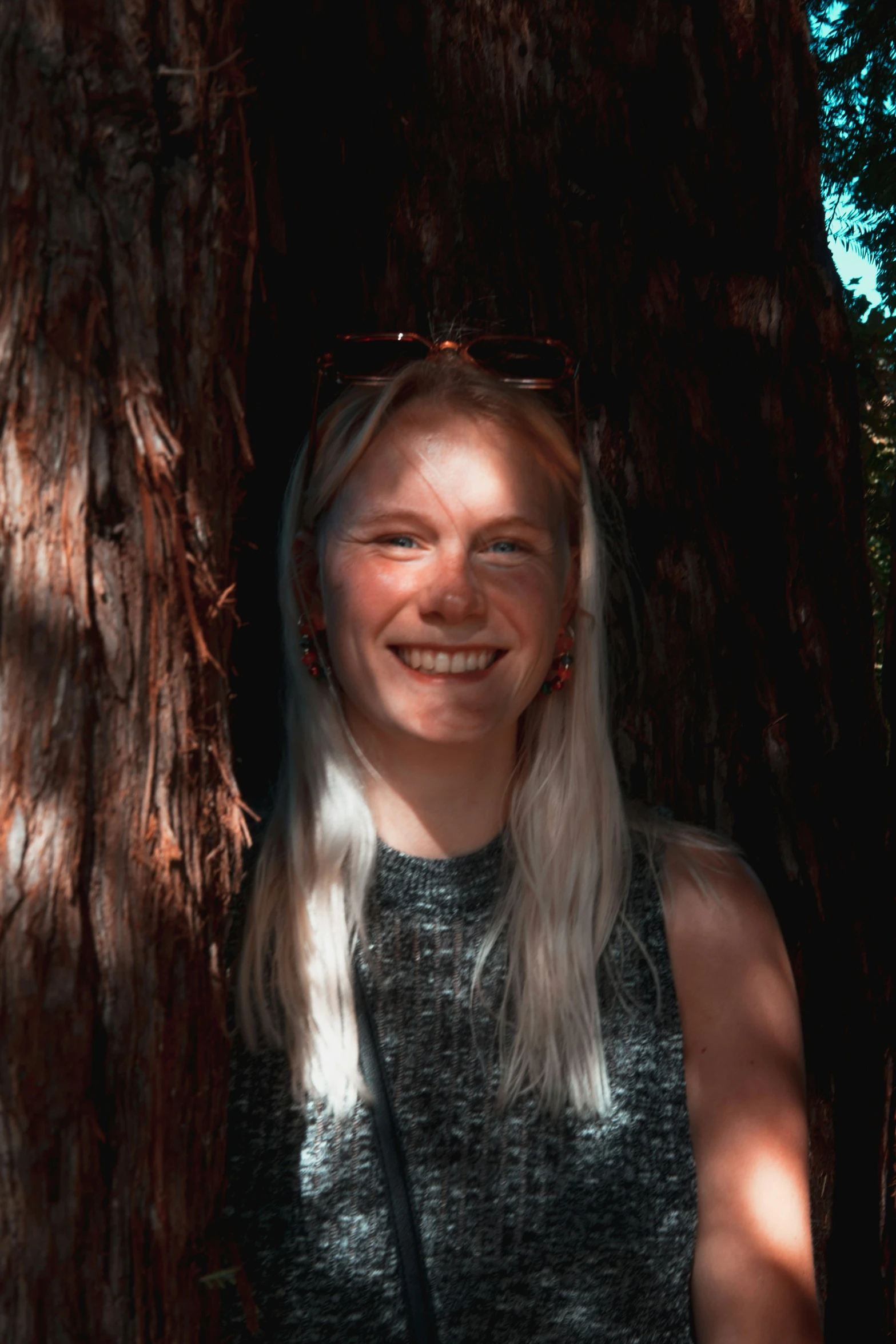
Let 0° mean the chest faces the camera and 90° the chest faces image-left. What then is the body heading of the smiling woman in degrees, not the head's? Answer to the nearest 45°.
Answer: approximately 0°
